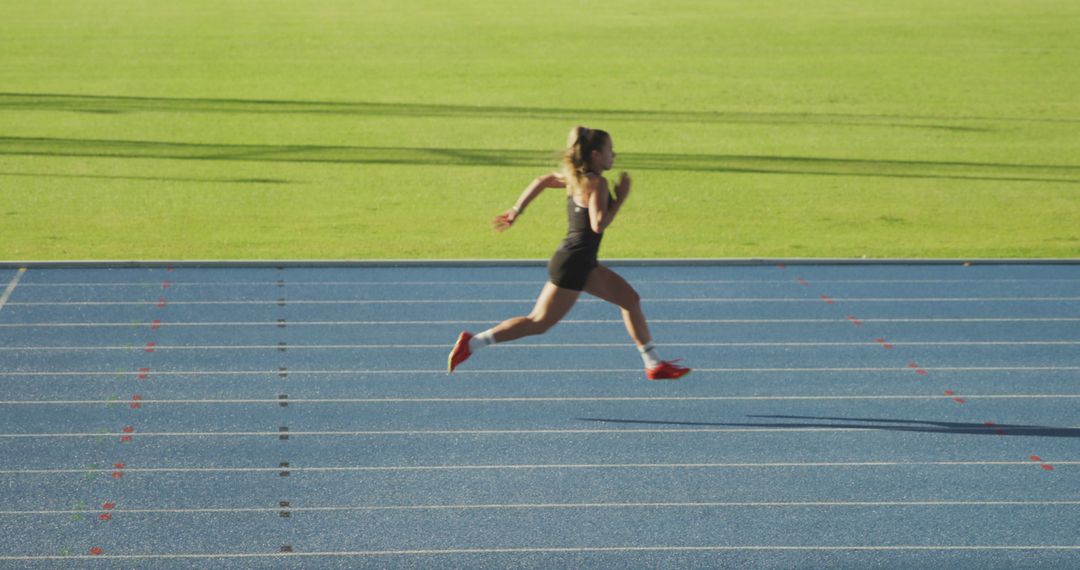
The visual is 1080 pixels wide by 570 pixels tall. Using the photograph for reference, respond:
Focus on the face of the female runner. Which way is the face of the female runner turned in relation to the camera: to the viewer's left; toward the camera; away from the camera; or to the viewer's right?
to the viewer's right

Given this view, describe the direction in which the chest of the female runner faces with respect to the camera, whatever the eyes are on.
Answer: to the viewer's right
